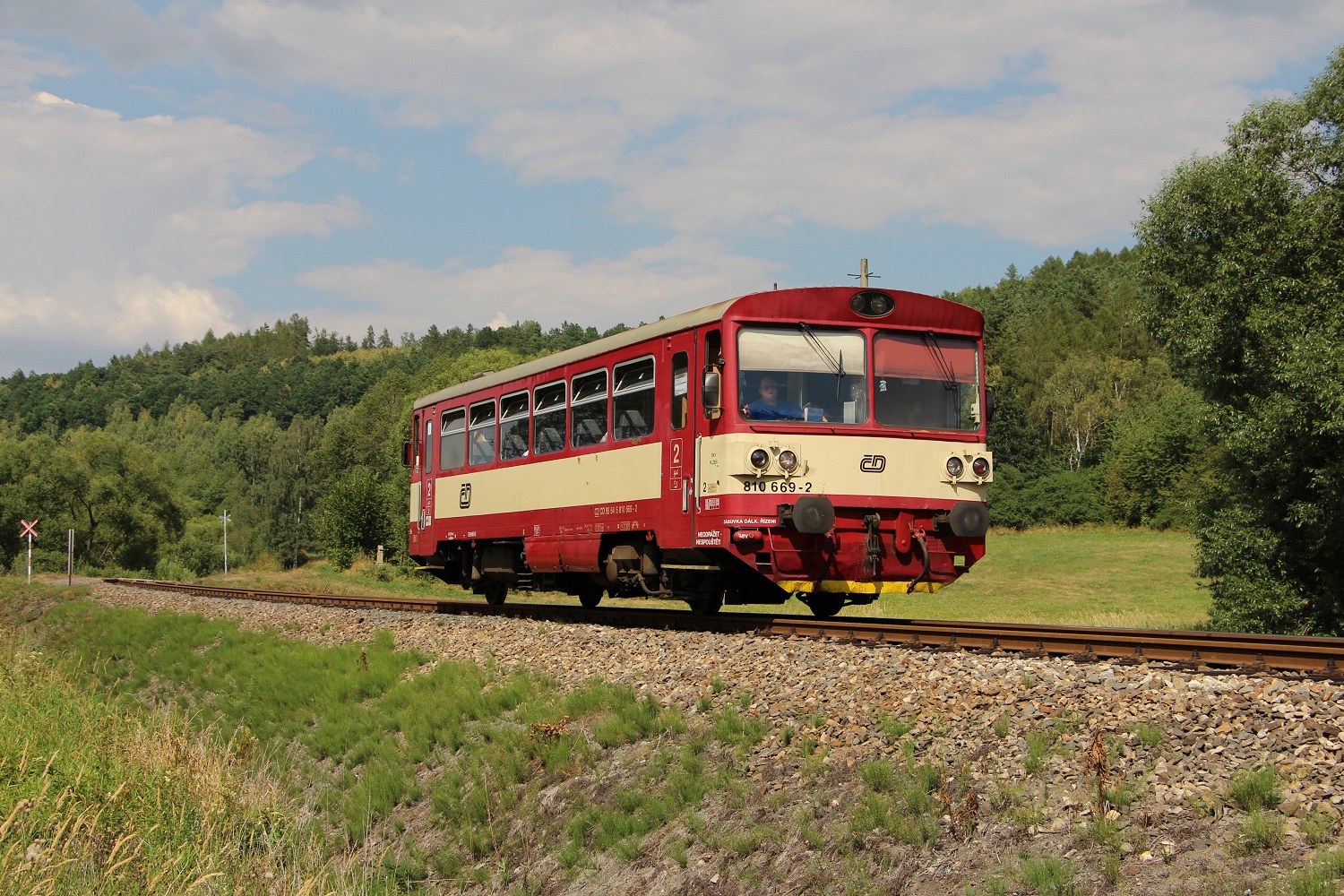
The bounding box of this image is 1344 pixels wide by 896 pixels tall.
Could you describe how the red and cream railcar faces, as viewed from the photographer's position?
facing the viewer and to the right of the viewer

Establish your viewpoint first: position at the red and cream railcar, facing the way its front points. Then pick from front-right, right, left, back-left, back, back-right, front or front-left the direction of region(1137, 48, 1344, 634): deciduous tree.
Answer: left
